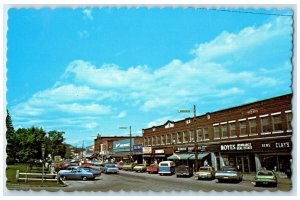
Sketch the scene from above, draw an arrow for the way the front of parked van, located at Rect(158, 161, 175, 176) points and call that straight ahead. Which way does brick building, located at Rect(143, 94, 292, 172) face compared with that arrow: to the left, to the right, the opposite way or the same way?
the opposite way

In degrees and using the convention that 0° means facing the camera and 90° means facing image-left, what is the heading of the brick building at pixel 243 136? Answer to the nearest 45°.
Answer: approximately 45°

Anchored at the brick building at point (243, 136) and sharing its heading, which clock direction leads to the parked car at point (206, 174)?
The parked car is roughly at 11 o'clock from the brick building.

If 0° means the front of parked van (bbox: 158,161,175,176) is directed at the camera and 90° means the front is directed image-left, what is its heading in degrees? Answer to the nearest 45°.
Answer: approximately 225°

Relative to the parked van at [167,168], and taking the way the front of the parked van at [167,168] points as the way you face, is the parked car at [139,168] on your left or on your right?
on your left
